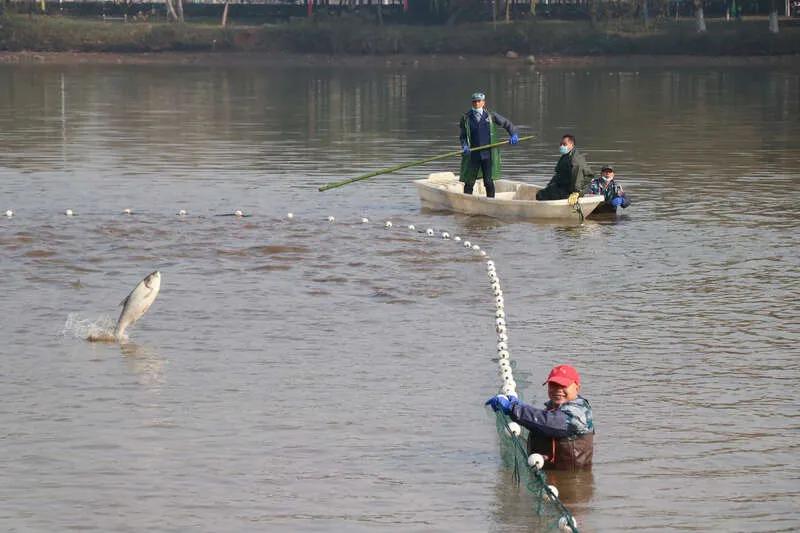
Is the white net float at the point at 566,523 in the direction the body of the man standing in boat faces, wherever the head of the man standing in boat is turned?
yes

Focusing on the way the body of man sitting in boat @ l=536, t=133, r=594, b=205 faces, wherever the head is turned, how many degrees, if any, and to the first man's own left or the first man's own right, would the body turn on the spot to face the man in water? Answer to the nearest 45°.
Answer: approximately 45° to the first man's own left

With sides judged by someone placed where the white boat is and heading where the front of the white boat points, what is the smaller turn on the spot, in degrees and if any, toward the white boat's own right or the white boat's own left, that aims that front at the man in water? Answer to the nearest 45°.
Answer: approximately 90° to the white boat's own left

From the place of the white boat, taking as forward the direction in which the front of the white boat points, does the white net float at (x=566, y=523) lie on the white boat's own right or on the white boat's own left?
on the white boat's own left

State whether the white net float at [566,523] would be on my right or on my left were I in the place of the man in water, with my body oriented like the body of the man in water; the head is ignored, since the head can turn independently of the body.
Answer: on my left

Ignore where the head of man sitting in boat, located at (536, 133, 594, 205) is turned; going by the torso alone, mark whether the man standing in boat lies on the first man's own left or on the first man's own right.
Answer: on the first man's own right

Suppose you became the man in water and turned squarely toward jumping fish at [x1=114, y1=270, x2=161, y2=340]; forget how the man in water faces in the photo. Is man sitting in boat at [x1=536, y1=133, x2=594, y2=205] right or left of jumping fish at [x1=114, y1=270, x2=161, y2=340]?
right

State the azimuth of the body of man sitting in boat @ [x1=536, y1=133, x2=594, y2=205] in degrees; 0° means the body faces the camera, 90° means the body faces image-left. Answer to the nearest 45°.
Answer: approximately 45°

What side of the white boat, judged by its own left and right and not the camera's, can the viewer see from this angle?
left
